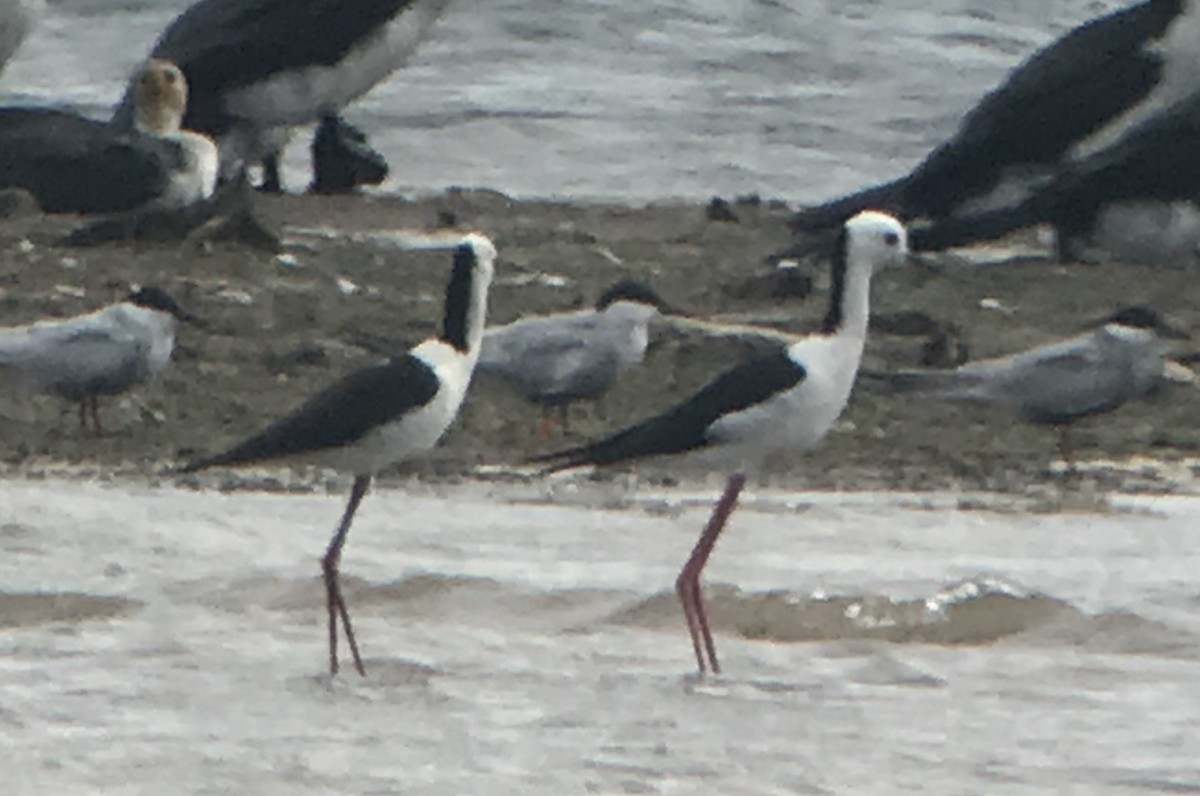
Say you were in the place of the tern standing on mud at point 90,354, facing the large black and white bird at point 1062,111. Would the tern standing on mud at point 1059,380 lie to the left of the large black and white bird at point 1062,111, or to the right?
right

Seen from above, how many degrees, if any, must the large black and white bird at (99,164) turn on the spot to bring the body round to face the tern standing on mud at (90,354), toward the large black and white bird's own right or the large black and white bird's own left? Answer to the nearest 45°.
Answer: approximately 90° to the large black and white bird's own right

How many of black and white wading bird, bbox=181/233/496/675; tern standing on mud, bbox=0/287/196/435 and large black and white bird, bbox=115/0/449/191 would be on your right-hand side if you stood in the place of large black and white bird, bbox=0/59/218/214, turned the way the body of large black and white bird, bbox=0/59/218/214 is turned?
2

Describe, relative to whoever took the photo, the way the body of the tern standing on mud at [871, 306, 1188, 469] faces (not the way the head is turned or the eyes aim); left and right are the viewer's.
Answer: facing to the right of the viewer

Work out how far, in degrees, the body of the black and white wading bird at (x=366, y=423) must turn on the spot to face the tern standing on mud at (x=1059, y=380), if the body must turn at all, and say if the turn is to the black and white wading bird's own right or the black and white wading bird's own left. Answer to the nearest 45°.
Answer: approximately 45° to the black and white wading bird's own left

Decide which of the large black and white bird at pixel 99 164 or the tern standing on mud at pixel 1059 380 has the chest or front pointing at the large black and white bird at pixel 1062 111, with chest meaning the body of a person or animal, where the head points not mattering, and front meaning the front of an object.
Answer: the large black and white bird at pixel 99 164

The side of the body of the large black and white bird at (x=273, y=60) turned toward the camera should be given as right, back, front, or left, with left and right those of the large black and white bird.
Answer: right

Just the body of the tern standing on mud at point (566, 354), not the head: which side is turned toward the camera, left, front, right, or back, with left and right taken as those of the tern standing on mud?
right

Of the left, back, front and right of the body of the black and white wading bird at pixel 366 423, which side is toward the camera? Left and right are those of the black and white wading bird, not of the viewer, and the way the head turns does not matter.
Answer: right

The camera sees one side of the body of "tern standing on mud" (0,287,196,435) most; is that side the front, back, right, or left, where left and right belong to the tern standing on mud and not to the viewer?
right
